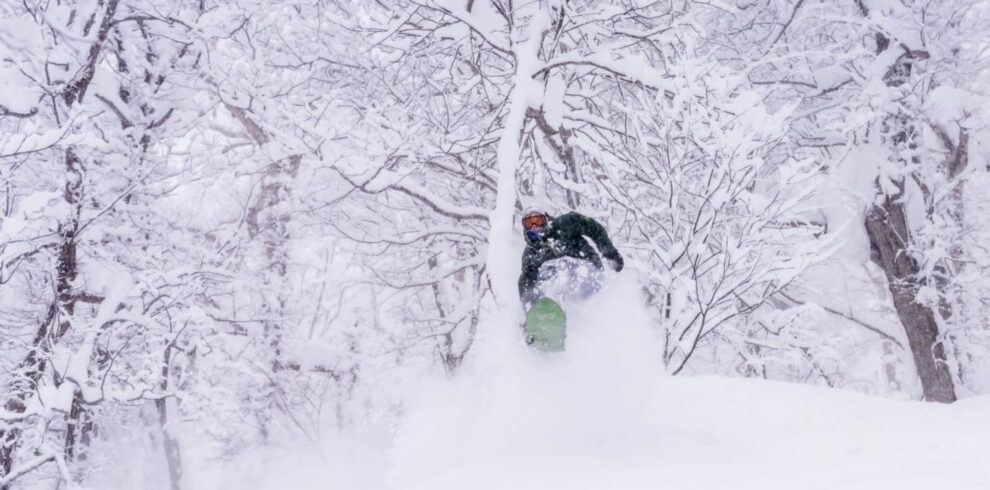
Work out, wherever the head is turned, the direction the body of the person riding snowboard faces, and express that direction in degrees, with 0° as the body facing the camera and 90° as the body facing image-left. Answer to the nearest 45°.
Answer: approximately 45°

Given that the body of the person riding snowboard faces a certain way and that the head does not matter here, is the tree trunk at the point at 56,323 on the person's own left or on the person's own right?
on the person's own right

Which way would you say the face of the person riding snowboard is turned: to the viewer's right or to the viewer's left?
to the viewer's left
